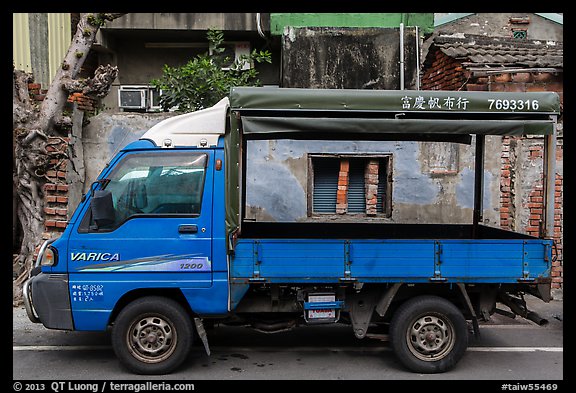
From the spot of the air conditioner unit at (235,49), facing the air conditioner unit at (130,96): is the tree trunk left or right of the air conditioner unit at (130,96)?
left

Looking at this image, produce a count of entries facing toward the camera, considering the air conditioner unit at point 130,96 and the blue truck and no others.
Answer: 1

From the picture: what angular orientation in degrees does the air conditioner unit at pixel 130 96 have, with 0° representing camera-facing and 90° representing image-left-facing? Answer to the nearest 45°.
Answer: approximately 0°

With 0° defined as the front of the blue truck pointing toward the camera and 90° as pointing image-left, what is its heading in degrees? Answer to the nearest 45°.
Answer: approximately 90°

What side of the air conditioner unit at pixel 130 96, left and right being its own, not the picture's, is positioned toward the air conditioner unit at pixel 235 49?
left

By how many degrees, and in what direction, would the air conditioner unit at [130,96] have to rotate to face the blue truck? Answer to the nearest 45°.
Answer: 0° — it already faces it

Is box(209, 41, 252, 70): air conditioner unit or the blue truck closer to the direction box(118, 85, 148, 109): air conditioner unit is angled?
the blue truck

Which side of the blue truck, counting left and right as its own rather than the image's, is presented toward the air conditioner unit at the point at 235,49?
right

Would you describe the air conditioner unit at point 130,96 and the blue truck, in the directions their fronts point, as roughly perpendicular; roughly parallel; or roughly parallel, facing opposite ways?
roughly perpendicular
